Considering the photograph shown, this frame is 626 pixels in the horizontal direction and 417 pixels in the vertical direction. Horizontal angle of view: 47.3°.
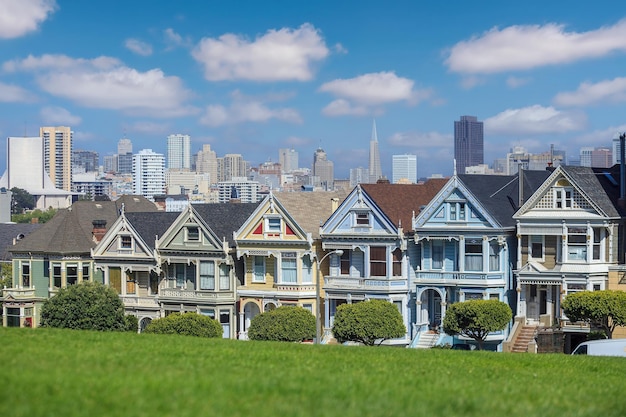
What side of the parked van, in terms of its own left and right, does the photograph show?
left
